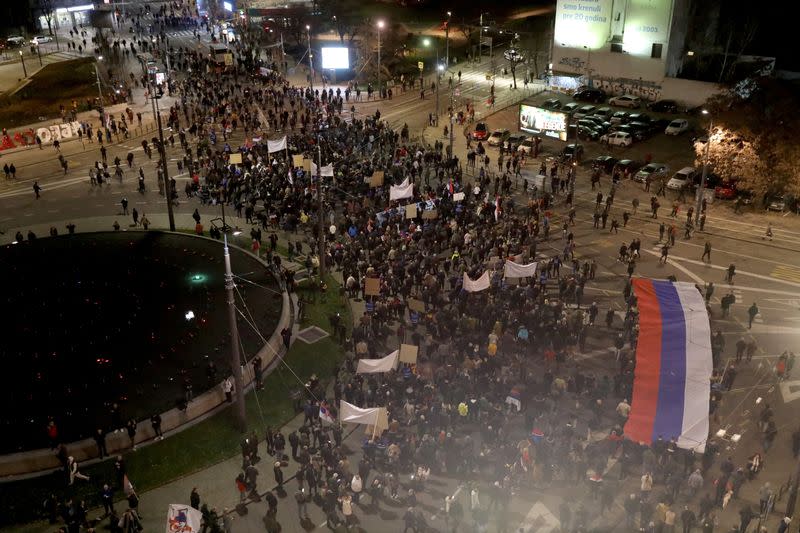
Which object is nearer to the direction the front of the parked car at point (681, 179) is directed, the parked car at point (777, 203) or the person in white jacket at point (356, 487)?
the person in white jacket

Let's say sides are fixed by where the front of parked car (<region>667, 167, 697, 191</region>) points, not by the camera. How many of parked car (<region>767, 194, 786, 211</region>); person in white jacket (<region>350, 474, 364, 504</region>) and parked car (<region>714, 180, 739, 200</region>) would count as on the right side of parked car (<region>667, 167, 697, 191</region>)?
0

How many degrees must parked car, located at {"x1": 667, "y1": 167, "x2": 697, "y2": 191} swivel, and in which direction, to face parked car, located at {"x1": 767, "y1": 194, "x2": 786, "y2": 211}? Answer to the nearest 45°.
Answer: approximately 135° to its left

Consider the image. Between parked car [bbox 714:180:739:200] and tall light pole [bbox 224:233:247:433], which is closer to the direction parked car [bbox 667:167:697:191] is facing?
the tall light pole

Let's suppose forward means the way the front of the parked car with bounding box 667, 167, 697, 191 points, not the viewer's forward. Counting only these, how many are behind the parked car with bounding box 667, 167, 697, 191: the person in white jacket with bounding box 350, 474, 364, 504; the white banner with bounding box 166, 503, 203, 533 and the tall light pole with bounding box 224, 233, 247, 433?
0

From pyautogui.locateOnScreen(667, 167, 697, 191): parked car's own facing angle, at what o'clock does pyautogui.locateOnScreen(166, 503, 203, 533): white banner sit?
The white banner is roughly at 11 o'clock from the parked car.

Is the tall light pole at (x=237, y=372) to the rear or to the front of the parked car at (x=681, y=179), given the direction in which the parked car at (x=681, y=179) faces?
to the front

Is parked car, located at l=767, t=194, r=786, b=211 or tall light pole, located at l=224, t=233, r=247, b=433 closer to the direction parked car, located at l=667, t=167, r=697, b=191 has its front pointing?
the tall light pole

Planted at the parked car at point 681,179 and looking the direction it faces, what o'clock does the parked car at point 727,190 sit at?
the parked car at point 727,190 is roughly at 8 o'clock from the parked car at point 681,179.

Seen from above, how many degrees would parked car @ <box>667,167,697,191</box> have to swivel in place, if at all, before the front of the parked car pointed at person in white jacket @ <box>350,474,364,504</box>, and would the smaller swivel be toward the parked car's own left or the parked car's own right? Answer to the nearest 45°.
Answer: approximately 45° to the parked car's own left
